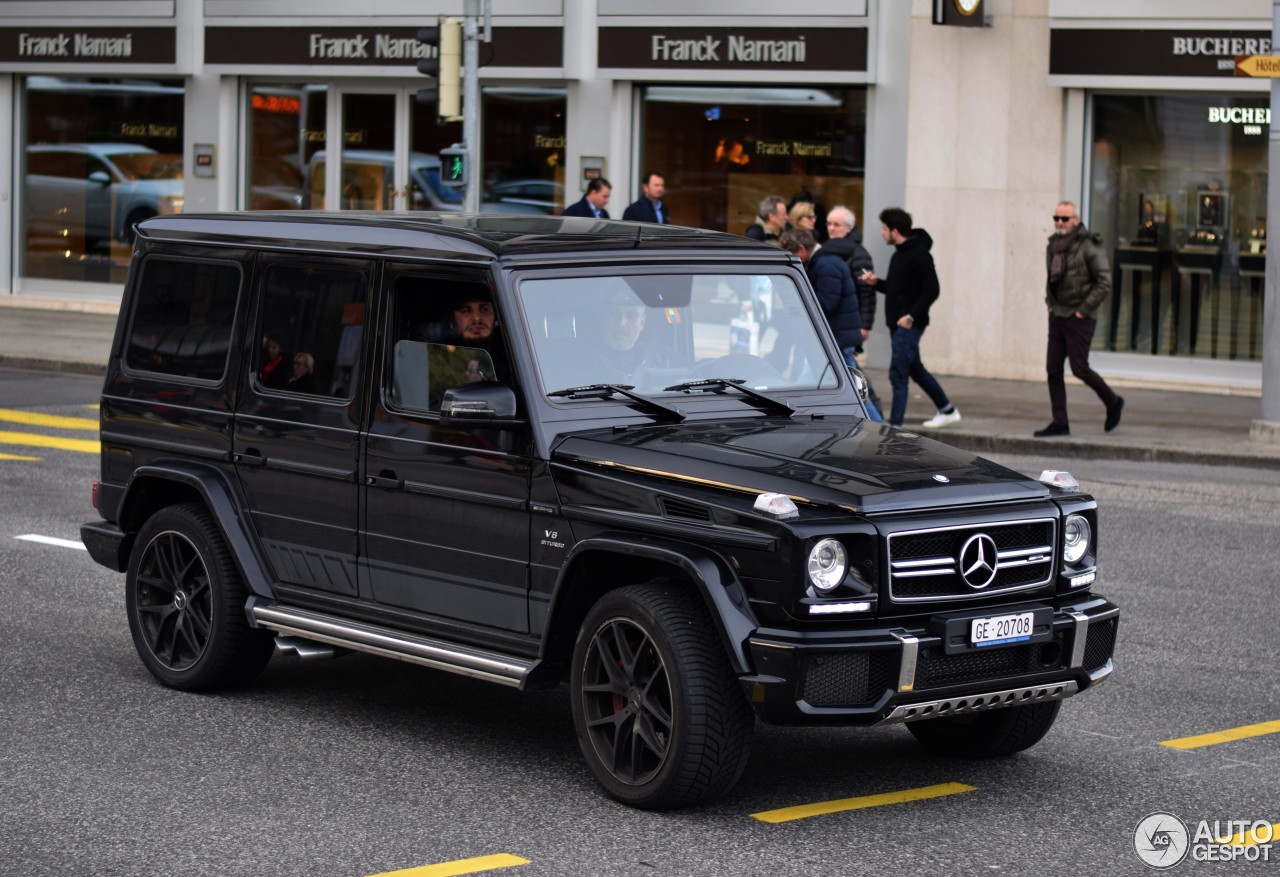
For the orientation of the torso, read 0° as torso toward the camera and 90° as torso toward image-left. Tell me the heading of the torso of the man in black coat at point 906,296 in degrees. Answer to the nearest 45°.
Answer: approximately 90°

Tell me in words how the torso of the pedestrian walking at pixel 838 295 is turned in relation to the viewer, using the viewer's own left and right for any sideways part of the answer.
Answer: facing to the left of the viewer

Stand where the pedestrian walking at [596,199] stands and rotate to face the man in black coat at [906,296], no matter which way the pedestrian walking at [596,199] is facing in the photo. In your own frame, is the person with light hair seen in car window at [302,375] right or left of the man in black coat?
right

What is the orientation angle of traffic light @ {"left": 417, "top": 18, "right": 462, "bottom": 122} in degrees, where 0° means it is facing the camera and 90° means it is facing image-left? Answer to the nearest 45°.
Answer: approximately 90°

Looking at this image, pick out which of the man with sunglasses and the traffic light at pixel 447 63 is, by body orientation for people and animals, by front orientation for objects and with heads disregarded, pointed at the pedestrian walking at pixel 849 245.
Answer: the man with sunglasses

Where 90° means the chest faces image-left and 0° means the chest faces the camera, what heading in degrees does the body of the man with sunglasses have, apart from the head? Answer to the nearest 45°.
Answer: approximately 45°
